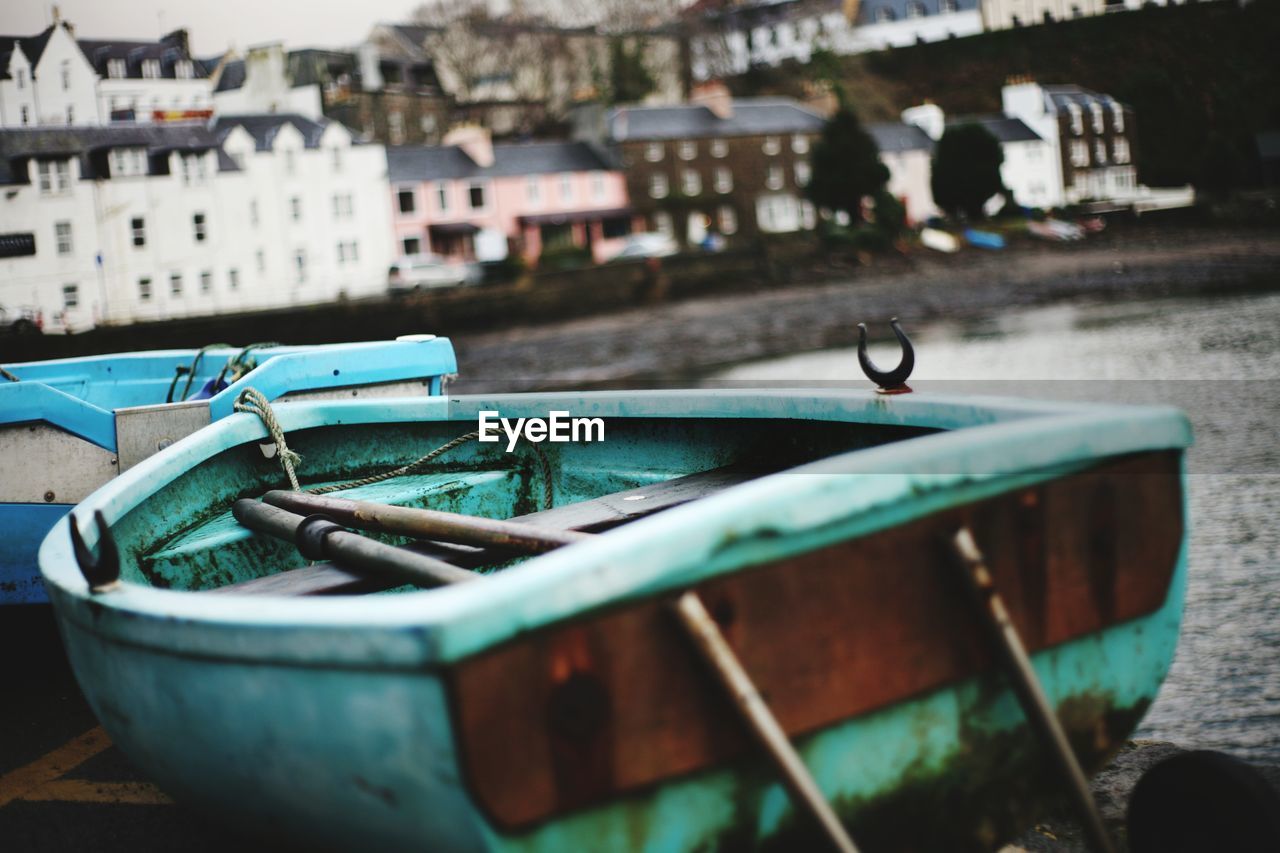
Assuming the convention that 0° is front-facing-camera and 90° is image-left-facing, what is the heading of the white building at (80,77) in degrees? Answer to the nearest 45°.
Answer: approximately 0°

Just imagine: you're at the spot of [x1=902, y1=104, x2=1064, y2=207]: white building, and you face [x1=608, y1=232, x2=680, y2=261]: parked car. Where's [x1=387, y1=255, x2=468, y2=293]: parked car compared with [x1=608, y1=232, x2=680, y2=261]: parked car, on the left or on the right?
left

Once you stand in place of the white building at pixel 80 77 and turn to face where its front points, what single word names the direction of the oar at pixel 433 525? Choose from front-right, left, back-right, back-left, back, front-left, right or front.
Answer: front

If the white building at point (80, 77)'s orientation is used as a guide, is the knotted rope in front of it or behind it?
in front

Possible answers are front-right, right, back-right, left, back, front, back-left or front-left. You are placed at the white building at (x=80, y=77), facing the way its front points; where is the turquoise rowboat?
front

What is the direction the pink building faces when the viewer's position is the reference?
facing the viewer

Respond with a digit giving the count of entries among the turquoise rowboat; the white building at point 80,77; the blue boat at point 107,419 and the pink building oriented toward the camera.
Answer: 2

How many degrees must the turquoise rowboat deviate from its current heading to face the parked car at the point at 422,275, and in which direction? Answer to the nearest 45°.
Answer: approximately 45° to its right

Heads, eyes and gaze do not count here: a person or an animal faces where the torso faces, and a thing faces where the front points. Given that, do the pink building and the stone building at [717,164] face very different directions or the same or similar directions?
same or similar directions

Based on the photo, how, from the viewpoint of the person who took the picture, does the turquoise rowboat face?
facing away from the viewer and to the left of the viewer

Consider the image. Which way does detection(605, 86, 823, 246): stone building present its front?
toward the camera
